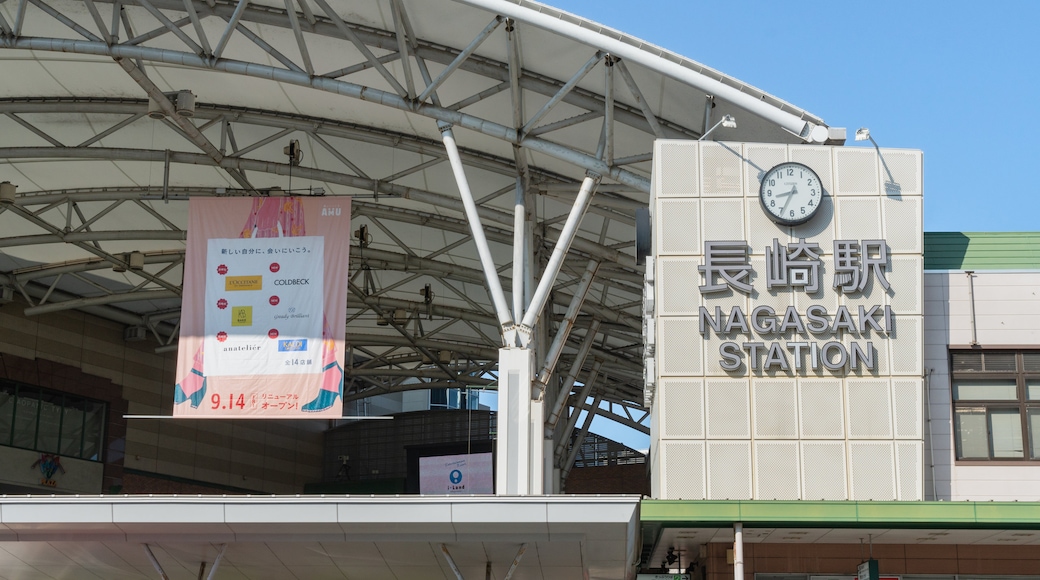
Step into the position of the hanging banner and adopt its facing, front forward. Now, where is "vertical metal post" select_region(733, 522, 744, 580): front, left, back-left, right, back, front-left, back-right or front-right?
front-left

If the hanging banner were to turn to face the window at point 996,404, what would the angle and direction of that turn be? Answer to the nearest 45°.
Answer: approximately 45° to its left

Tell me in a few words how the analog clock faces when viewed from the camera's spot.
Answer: facing the viewer

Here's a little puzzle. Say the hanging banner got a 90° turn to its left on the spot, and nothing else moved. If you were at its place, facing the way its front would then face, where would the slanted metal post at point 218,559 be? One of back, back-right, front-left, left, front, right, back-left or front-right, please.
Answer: right

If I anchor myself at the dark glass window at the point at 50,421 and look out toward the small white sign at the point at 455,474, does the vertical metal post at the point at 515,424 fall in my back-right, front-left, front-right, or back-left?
front-right

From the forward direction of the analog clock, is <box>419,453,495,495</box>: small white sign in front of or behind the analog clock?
behind

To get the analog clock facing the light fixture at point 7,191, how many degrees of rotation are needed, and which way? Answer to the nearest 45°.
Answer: approximately 90° to its right

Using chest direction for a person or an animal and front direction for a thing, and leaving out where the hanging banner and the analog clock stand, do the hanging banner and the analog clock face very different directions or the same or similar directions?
same or similar directions

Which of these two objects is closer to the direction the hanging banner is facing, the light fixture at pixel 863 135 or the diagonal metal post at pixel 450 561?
the diagonal metal post

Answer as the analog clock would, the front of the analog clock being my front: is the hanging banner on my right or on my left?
on my right

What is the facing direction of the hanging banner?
toward the camera

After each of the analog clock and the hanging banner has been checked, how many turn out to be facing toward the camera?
2

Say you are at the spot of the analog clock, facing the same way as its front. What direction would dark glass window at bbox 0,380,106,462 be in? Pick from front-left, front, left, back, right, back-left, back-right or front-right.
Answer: back-right

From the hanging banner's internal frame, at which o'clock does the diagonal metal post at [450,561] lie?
The diagonal metal post is roughly at 11 o'clock from the hanging banner.
